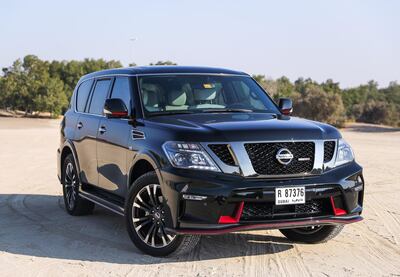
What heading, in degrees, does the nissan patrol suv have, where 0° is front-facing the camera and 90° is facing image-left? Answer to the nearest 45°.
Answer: approximately 315°
